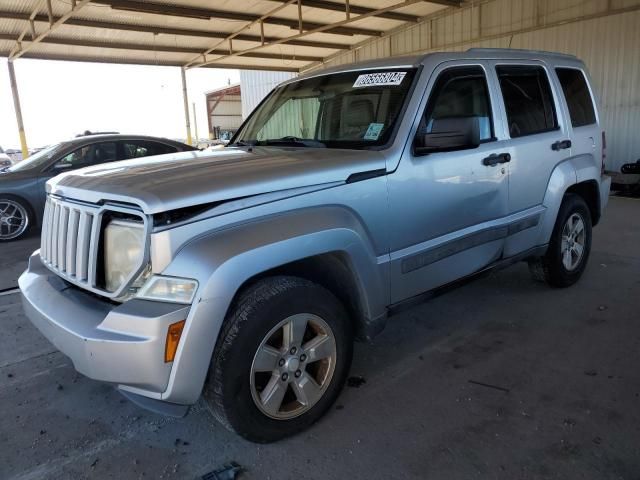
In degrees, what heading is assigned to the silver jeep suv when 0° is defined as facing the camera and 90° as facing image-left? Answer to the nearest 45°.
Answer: approximately 45°

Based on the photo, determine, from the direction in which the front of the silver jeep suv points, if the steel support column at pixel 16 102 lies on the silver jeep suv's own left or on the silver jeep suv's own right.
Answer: on the silver jeep suv's own right
